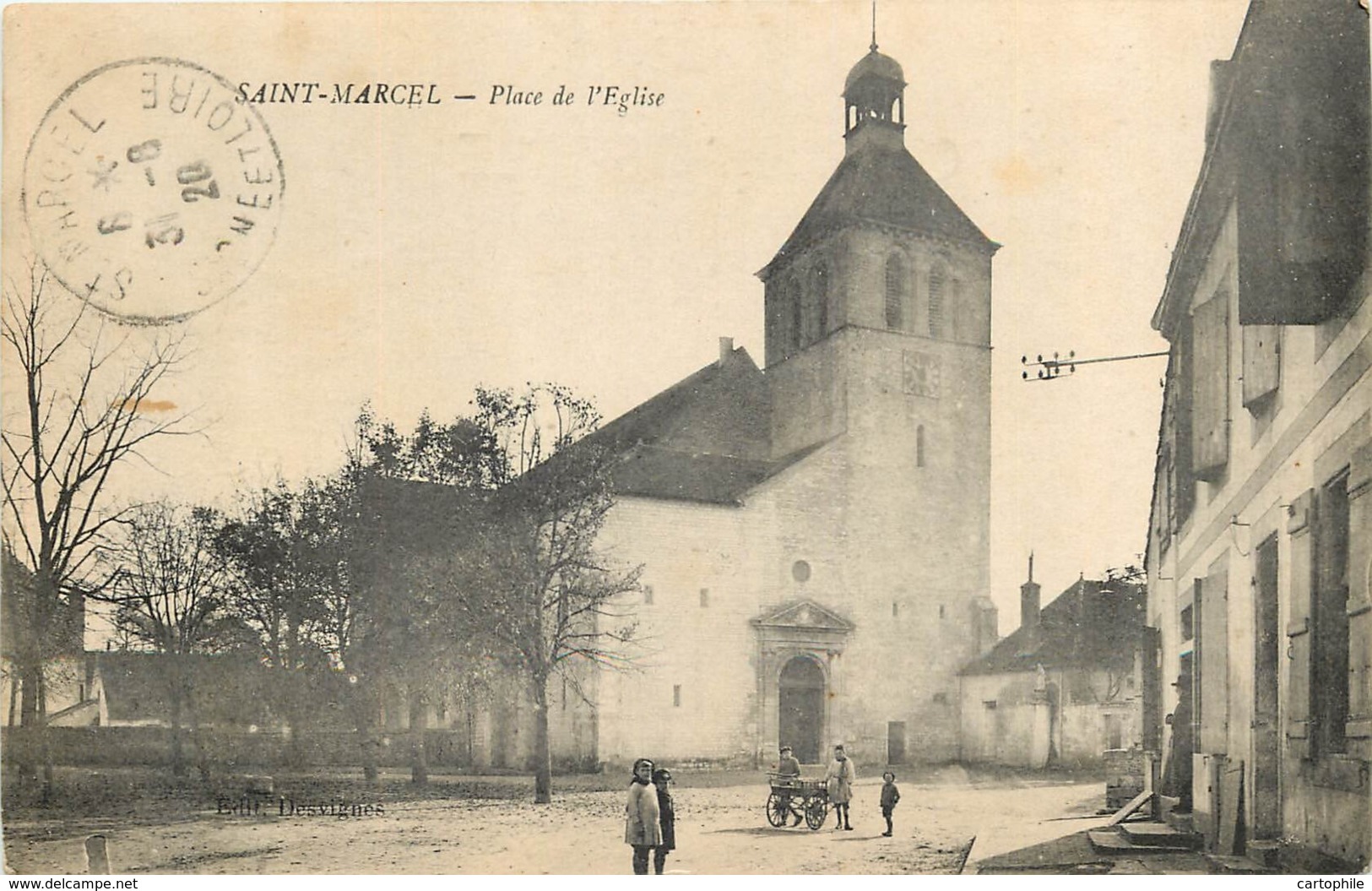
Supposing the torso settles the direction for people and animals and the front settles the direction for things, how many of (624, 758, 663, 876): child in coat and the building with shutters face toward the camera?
1

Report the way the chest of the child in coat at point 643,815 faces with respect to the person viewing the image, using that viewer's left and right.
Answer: facing the viewer

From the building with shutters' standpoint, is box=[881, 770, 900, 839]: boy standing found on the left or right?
on its right

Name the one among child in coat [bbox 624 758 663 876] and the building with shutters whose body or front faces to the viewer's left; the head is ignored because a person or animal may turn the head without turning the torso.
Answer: the building with shutters

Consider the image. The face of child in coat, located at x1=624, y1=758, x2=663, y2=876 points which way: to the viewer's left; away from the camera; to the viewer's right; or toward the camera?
toward the camera

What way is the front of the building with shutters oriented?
to the viewer's left
